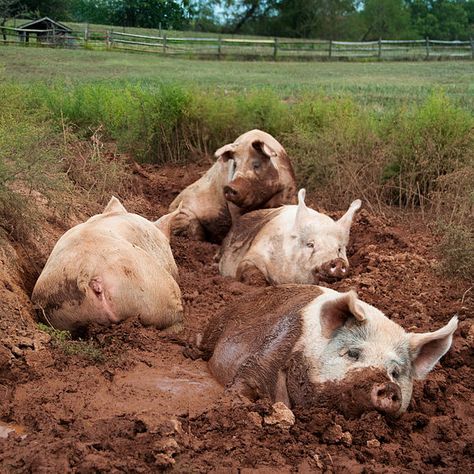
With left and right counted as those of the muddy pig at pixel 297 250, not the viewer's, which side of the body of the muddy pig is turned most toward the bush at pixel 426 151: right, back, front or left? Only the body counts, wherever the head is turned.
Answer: left

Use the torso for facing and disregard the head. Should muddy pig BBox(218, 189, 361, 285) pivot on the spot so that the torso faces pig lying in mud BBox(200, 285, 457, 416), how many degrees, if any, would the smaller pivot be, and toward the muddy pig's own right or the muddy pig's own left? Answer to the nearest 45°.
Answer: approximately 45° to the muddy pig's own right

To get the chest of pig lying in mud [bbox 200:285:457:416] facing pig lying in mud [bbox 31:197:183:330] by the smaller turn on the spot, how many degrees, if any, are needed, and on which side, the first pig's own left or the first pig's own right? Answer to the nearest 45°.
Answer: approximately 180°

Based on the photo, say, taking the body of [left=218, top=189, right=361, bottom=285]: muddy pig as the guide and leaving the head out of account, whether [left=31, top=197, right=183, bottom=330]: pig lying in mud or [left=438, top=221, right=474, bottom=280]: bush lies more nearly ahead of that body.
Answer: the bush

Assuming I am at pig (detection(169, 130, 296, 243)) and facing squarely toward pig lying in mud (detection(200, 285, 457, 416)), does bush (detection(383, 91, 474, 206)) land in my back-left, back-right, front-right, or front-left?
back-left

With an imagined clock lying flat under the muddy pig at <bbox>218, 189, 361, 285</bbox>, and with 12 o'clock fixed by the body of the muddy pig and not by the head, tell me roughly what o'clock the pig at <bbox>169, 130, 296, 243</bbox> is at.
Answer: The pig is roughly at 7 o'clock from the muddy pig.

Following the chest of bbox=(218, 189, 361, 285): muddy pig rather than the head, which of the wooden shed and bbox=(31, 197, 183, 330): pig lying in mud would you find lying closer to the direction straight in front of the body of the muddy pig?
the pig lying in mud

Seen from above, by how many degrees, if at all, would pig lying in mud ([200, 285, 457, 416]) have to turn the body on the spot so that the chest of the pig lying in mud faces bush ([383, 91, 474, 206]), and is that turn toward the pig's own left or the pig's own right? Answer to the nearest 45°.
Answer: approximately 135° to the pig's own left
